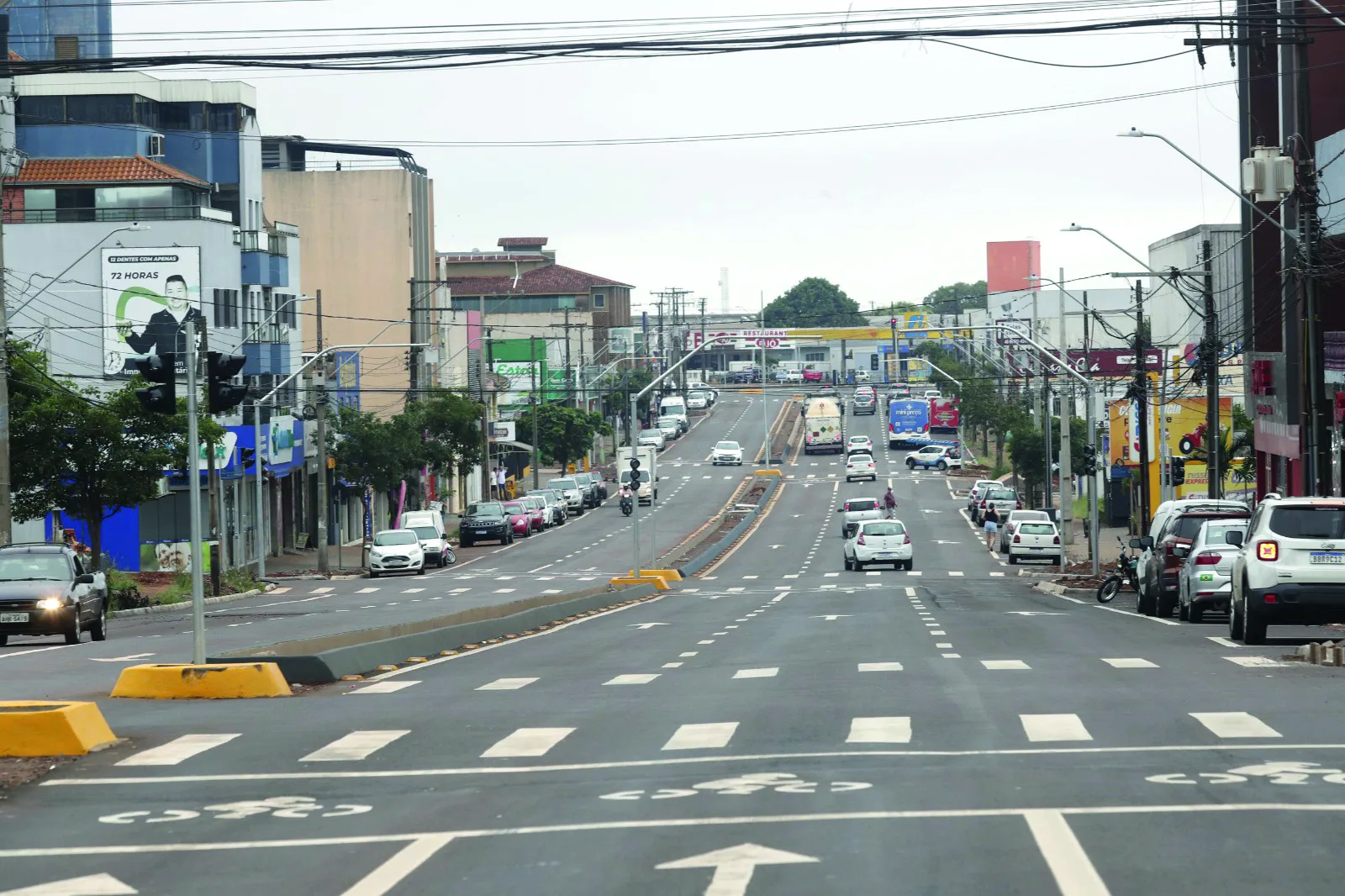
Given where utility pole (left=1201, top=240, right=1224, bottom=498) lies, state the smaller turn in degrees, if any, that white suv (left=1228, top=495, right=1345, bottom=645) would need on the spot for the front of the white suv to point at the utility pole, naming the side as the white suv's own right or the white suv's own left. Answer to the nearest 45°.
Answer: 0° — it already faces it

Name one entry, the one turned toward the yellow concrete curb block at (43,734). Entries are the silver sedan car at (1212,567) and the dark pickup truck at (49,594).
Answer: the dark pickup truck

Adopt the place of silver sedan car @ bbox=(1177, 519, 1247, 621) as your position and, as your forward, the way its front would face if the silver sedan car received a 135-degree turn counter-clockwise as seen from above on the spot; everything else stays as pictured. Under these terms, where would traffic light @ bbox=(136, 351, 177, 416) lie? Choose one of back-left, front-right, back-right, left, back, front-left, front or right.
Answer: front

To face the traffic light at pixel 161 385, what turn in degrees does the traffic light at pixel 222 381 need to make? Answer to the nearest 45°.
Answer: approximately 135° to its left

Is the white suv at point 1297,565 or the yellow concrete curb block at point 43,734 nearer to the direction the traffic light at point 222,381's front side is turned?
the white suv

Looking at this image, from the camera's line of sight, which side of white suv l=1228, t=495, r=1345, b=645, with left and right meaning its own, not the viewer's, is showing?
back

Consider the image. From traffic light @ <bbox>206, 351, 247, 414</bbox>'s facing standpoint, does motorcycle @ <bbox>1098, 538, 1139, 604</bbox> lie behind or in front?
in front

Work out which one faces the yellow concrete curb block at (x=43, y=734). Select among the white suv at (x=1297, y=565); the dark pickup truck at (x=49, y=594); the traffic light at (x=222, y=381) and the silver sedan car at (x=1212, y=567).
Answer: the dark pickup truck

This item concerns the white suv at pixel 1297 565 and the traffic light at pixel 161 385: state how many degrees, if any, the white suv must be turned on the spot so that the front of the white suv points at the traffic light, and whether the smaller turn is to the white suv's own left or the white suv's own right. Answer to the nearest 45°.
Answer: approximately 135° to the white suv's own left

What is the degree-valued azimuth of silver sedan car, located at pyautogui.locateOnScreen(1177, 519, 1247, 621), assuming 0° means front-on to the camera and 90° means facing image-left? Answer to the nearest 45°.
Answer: approximately 180°
